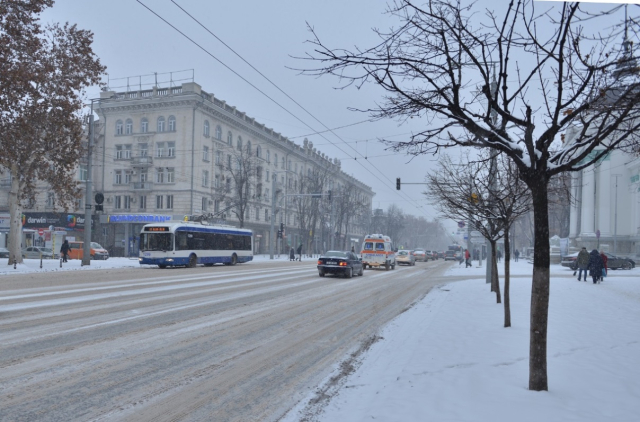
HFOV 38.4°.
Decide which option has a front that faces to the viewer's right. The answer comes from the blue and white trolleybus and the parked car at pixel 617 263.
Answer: the parked car

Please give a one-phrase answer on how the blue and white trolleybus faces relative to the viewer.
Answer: facing the viewer and to the left of the viewer

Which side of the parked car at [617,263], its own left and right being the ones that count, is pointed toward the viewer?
right

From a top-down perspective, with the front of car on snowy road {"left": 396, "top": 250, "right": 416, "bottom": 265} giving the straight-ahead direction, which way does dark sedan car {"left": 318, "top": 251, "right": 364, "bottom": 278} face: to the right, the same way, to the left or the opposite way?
the same way

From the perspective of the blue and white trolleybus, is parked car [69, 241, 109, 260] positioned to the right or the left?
on its right

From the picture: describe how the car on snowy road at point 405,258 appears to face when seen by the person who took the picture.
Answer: facing away from the viewer and to the right of the viewer

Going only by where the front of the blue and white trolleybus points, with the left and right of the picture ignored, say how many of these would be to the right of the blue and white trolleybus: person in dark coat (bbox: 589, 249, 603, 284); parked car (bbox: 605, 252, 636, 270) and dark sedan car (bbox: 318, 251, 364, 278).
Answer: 0

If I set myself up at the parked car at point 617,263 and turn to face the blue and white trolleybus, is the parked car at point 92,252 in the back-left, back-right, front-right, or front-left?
front-right
